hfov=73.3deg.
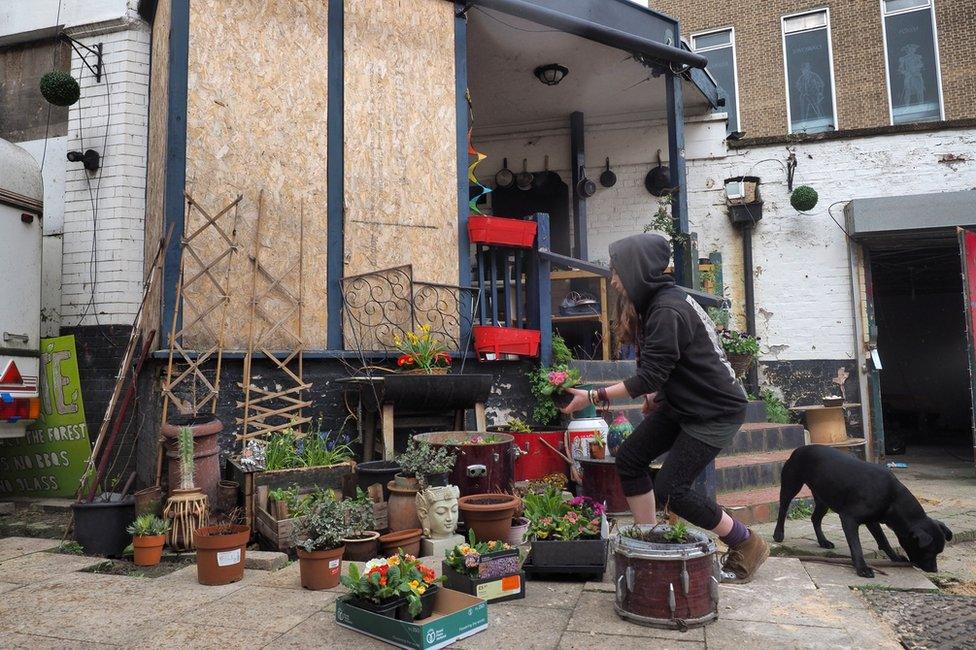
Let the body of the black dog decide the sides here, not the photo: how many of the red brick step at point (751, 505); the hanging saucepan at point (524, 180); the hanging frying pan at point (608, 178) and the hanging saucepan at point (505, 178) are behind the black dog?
4

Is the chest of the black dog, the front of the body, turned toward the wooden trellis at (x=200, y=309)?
no

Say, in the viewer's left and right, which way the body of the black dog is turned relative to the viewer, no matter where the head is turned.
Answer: facing the viewer and to the right of the viewer

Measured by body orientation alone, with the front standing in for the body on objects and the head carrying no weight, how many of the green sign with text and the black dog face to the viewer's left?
0

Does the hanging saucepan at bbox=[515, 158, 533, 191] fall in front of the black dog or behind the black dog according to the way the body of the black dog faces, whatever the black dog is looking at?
behind

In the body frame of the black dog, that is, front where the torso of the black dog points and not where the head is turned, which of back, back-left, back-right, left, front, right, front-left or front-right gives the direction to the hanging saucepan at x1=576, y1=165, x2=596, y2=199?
back

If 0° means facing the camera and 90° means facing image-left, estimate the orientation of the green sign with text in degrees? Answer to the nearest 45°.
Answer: approximately 0°

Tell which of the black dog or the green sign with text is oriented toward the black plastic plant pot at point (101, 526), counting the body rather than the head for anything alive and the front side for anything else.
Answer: the green sign with text

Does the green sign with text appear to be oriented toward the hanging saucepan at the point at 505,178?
no

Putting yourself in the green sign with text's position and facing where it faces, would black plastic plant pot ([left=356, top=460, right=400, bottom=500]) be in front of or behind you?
in front

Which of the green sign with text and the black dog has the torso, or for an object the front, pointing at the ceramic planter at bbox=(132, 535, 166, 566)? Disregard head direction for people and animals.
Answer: the green sign with text

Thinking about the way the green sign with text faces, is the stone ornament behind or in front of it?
in front
